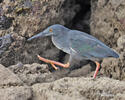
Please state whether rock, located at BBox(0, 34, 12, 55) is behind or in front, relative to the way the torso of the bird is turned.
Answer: in front

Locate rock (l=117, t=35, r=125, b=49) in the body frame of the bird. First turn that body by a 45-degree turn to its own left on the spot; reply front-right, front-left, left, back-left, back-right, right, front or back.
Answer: back

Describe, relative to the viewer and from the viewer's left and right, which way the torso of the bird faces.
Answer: facing to the left of the viewer

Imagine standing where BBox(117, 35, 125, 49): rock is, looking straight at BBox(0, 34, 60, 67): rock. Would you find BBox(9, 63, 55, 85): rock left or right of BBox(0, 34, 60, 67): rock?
left

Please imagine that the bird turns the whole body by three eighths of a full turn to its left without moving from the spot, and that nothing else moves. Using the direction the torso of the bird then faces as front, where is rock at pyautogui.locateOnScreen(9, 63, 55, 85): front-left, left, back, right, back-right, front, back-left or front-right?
right
